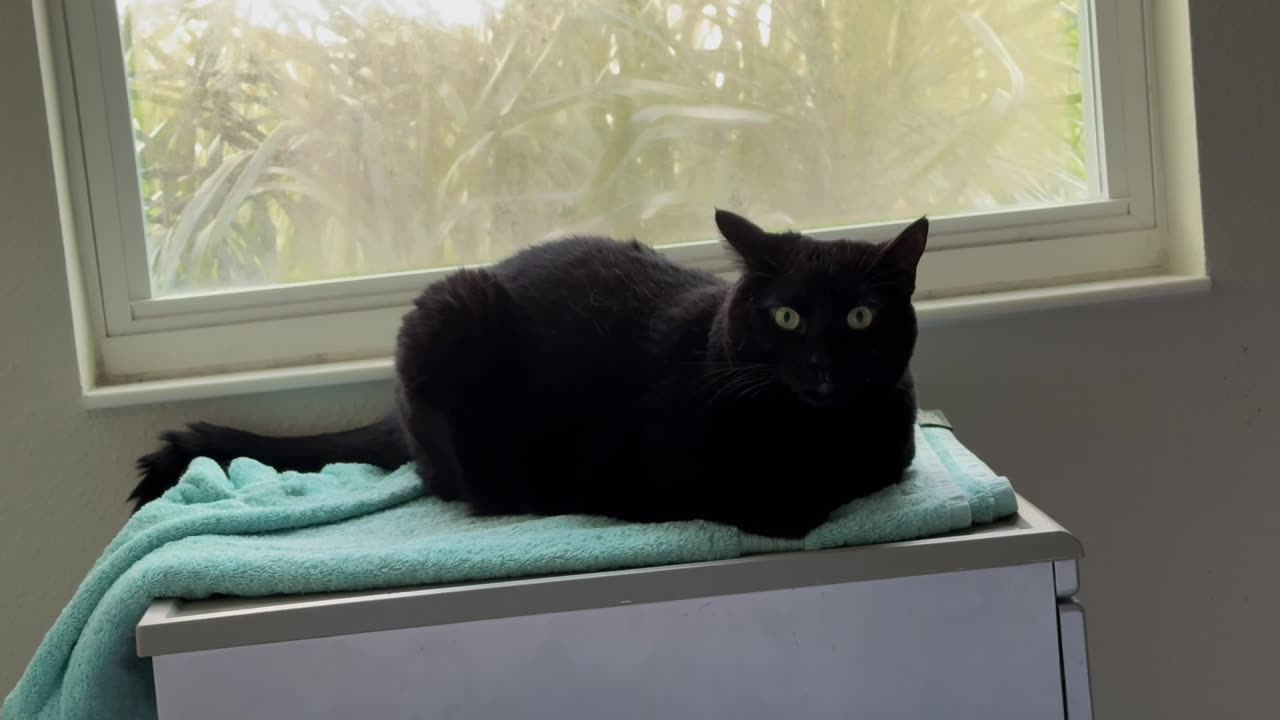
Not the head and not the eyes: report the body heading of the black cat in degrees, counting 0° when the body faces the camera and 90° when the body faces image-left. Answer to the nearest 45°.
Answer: approximately 270°
